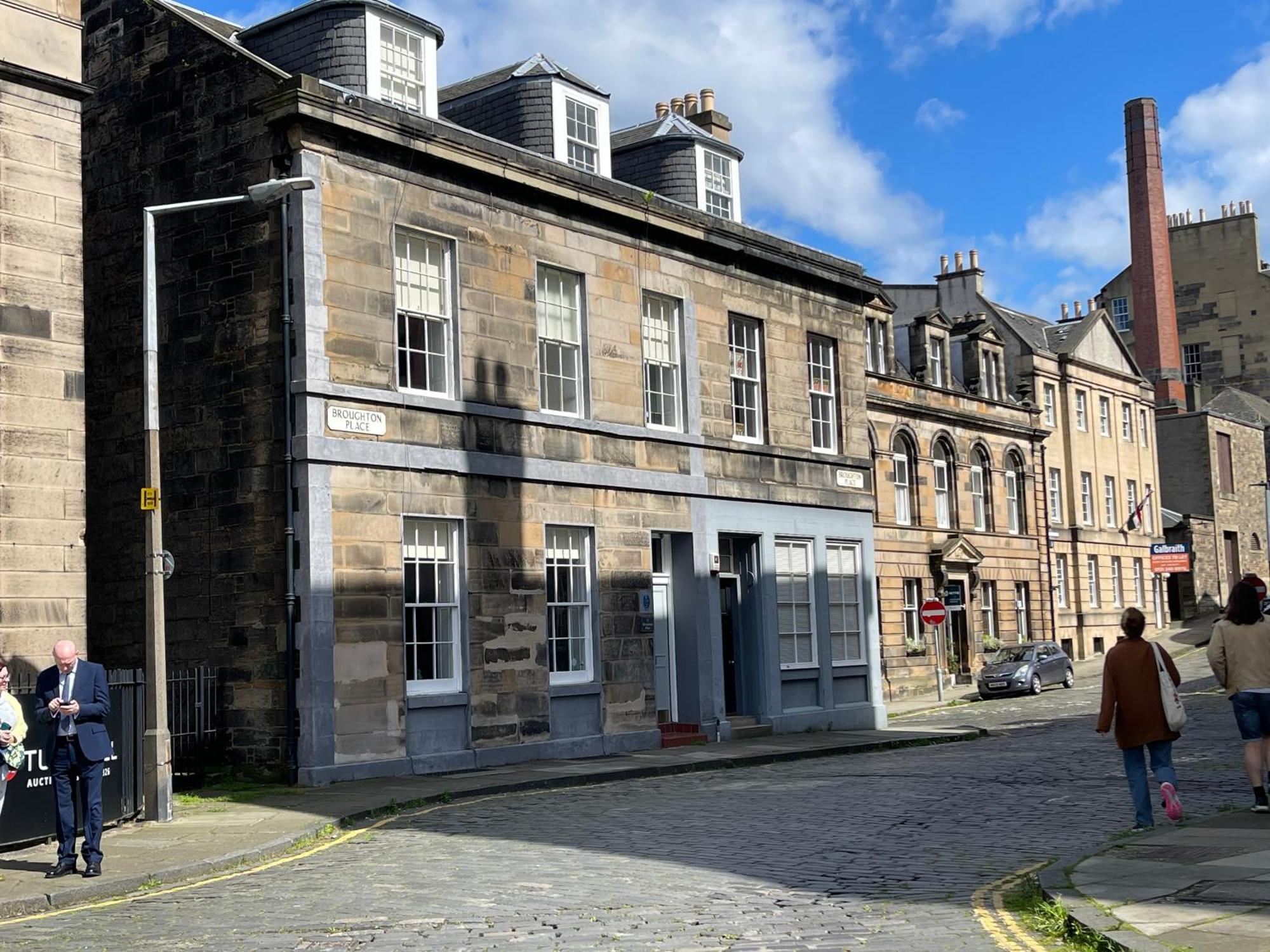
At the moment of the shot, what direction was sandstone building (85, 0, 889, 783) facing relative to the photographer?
facing the viewer and to the right of the viewer

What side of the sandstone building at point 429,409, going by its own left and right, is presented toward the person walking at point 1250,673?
front

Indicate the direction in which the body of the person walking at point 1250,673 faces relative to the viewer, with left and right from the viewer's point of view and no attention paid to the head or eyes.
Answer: facing away from the viewer

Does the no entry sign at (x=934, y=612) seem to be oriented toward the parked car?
no

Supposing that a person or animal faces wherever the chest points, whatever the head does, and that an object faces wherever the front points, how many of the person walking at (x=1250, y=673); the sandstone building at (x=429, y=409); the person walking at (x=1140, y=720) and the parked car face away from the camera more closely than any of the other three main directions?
2

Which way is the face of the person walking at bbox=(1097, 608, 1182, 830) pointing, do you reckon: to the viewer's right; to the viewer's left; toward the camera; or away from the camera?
away from the camera

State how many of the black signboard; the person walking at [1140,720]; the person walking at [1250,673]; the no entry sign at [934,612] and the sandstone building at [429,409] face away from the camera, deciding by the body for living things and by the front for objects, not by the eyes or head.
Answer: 2

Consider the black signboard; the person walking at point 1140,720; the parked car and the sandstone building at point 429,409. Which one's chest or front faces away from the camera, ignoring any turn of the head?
the person walking

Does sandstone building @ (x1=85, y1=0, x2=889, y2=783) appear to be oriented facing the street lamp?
no

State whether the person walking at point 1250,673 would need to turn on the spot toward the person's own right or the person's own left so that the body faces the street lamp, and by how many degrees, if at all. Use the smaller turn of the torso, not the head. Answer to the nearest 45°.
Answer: approximately 90° to the person's own left

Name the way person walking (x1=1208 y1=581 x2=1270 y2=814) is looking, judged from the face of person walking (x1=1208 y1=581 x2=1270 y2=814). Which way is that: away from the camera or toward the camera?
away from the camera

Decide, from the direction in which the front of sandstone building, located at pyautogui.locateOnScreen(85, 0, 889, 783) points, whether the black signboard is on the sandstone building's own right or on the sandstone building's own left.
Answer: on the sandstone building's own right

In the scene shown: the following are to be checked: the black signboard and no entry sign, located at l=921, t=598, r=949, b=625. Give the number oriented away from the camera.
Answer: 0

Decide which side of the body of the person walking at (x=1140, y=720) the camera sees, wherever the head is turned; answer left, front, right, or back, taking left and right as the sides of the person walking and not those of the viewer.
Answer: back

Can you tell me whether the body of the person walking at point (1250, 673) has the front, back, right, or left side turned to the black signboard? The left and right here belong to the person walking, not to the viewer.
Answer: left

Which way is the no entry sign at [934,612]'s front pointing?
toward the camera

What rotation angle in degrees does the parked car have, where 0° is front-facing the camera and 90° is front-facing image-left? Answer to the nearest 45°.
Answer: approximately 45°

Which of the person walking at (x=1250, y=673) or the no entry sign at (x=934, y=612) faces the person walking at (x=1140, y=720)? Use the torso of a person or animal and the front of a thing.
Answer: the no entry sign

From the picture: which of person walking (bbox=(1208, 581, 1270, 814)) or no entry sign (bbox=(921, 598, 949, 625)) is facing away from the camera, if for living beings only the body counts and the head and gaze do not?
the person walking
